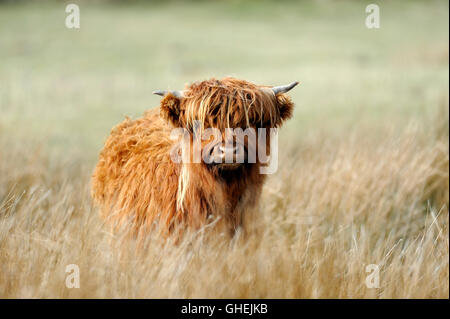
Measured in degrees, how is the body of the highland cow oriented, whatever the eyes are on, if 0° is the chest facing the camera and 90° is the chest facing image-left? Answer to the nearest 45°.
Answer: approximately 315°
